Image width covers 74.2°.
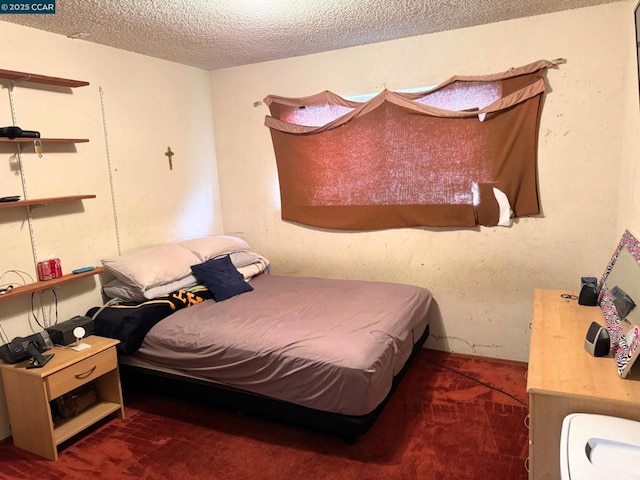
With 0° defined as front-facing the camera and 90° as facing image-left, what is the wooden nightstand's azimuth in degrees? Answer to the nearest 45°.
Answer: approximately 315°

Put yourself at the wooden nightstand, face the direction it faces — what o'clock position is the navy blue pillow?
The navy blue pillow is roughly at 10 o'clock from the wooden nightstand.

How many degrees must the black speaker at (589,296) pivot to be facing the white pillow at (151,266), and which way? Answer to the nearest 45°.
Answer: approximately 45° to its right

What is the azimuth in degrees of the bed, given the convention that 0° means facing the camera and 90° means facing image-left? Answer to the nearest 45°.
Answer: approximately 315°

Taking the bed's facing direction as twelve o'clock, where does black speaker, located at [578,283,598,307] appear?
The black speaker is roughly at 11 o'clock from the bed.

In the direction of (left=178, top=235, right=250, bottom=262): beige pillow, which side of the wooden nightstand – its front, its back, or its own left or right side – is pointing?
left

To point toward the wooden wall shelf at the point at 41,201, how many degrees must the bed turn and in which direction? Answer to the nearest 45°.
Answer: approximately 135° to its right

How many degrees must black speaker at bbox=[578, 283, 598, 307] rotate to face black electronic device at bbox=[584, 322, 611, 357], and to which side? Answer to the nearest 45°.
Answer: approximately 45° to its left
